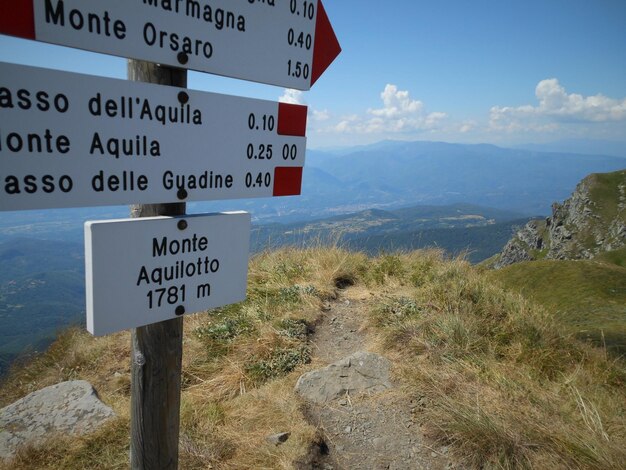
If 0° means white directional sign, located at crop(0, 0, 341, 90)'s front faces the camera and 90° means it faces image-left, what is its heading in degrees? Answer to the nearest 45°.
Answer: approximately 315°

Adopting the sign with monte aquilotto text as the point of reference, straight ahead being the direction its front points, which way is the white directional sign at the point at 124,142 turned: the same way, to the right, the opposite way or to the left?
the same way

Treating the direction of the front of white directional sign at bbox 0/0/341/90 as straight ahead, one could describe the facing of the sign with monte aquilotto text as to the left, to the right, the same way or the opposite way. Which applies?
the same way

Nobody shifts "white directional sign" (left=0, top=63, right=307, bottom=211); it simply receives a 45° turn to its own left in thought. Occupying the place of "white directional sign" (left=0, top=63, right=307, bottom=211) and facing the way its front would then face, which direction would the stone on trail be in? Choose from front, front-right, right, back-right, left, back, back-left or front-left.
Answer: front-left

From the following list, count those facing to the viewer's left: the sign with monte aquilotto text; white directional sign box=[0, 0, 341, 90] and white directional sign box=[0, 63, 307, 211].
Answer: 0

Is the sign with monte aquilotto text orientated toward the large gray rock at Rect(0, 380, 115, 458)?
no

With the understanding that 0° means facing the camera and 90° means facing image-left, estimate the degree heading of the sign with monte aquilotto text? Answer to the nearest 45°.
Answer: approximately 315°

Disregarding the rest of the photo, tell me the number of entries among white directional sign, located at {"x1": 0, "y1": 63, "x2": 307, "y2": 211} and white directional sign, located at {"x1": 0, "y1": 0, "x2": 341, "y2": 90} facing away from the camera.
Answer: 0

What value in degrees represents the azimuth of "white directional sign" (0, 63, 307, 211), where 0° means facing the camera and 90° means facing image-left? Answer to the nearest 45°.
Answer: approximately 315°
